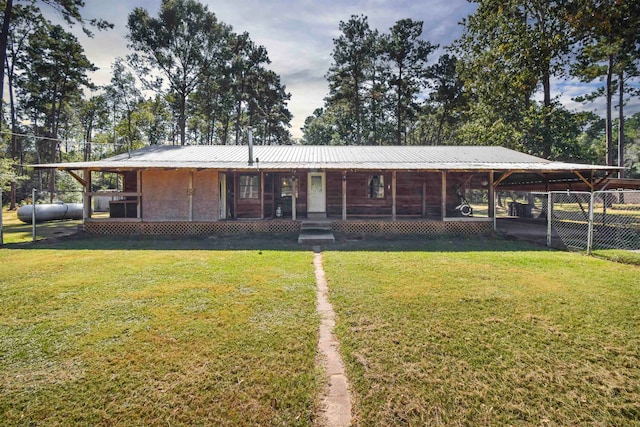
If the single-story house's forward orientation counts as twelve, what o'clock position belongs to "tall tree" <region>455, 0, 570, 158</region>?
The tall tree is roughly at 8 o'clock from the single-story house.

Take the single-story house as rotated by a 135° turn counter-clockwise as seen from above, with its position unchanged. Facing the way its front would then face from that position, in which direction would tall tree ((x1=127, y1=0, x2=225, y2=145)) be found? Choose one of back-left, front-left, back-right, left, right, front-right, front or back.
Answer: left

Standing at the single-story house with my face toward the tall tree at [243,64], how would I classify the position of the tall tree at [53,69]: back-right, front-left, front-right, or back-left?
front-left

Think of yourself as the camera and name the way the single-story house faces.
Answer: facing the viewer

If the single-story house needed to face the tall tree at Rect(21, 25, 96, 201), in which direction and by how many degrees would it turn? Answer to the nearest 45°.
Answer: approximately 135° to its right

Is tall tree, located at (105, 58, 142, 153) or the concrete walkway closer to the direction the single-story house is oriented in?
the concrete walkway

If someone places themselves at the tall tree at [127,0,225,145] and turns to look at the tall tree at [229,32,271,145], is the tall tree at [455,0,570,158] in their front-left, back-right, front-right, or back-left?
front-right

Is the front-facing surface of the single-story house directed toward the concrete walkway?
yes

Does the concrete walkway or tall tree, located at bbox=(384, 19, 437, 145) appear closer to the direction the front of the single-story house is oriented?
the concrete walkway

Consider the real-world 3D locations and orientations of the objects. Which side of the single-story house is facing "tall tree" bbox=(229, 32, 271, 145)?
back

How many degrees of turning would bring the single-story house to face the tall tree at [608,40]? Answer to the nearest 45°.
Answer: approximately 90° to its left

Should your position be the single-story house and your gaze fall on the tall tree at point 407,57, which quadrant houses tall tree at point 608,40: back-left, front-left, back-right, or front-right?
front-right

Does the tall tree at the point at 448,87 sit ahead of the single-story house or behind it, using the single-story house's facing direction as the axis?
behind

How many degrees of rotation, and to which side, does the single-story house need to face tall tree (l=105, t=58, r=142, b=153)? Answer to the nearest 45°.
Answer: approximately 135° to its right

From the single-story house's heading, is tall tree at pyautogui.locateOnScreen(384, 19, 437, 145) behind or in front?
behind
